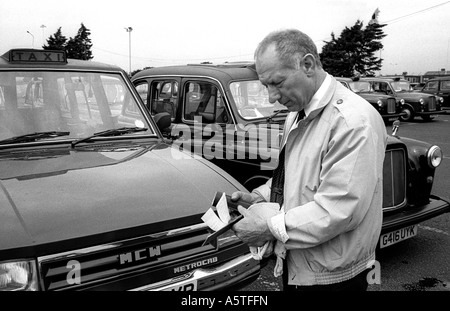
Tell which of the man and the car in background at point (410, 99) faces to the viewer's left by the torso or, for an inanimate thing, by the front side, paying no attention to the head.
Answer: the man

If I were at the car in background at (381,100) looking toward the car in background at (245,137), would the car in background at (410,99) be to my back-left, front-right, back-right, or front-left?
back-left

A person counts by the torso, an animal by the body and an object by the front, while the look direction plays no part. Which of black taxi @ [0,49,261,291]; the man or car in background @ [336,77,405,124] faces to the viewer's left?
the man

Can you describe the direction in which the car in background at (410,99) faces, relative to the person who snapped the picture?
facing the viewer and to the right of the viewer

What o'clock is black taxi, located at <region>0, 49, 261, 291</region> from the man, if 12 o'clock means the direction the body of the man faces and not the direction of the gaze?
The black taxi is roughly at 1 o'clock from the man.

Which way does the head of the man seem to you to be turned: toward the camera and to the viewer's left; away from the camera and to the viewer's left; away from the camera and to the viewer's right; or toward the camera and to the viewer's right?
toward the camera and to the viewer's left

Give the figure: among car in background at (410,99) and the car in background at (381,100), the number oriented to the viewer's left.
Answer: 0

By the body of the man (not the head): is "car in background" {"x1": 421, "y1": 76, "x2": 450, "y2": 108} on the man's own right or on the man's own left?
on the man's own right

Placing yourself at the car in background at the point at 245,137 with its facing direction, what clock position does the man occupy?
The man is roughly at 1 o'clock from the car in background.

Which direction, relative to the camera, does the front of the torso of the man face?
to the viewer's left
